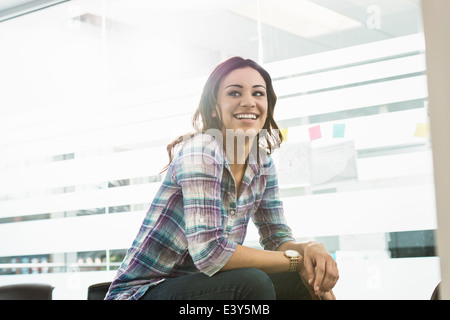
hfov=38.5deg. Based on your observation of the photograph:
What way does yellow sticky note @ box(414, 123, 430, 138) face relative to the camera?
toward the camera

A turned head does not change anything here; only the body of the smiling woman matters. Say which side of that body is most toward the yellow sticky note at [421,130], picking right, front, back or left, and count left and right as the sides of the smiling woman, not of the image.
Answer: left

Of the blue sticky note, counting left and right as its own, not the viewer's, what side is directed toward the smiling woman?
front

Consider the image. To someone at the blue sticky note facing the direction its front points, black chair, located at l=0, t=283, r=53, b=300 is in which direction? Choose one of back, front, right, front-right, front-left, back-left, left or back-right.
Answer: front-right

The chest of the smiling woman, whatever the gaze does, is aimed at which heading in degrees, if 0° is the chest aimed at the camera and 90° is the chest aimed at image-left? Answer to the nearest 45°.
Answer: approximately 315°

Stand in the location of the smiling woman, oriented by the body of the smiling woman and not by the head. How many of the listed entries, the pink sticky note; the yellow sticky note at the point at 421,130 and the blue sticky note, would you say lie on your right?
0

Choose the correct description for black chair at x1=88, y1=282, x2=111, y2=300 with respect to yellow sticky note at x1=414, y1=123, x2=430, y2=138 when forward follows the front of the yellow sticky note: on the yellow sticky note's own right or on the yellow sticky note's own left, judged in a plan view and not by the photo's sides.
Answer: on the yellow sticky note's own right

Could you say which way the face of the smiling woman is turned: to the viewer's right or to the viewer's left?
to the viewer's right

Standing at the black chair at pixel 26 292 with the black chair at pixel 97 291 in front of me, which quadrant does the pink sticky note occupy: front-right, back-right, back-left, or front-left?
front-left

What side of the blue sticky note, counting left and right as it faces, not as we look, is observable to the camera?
front

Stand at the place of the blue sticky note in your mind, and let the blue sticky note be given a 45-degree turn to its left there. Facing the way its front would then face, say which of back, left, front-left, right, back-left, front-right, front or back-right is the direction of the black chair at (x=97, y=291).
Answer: right

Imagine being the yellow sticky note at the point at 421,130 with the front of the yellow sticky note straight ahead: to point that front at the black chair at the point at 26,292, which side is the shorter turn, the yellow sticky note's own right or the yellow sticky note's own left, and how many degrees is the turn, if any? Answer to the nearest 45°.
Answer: approximately 45° to the yellow sticky note's own right

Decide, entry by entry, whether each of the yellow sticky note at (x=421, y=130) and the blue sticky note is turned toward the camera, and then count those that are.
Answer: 2

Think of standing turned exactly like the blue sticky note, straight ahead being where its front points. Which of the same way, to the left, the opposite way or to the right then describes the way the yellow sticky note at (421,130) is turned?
the same way
